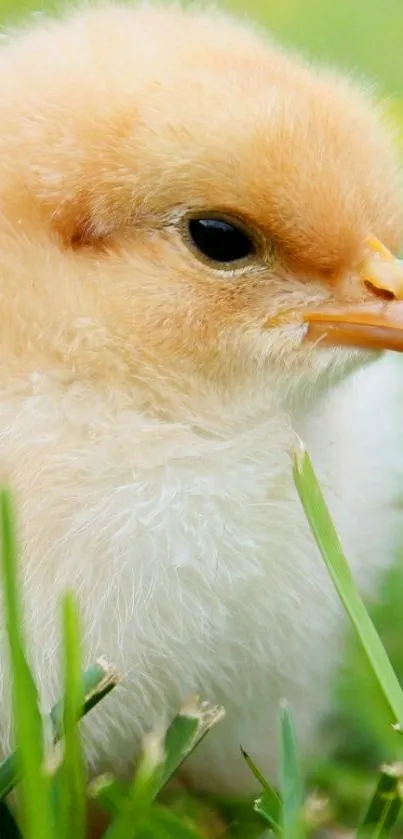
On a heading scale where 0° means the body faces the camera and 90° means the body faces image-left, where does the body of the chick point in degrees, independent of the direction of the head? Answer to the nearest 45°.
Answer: approximately 270°
